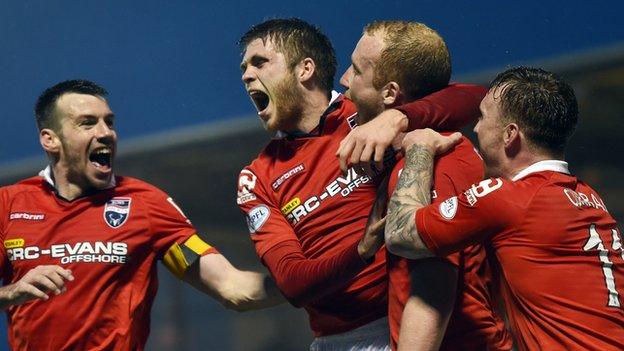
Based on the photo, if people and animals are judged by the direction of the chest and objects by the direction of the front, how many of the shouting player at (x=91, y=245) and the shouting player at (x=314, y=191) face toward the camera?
2

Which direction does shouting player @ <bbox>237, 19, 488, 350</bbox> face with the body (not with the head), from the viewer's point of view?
toward the camera

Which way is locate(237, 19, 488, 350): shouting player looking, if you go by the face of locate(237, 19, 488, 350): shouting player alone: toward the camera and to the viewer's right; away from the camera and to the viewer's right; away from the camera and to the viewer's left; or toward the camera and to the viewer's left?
toward the camera and to the viewer's left

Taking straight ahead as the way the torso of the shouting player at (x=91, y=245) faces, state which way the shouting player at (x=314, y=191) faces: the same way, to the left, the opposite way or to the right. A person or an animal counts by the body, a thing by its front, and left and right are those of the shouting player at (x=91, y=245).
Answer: the same way

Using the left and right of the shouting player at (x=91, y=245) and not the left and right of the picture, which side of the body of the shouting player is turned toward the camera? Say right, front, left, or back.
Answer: front

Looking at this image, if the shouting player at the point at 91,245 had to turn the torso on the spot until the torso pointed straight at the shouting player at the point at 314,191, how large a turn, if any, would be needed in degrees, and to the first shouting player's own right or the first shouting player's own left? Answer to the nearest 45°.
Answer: approximately 45° to the first shouting player's own left

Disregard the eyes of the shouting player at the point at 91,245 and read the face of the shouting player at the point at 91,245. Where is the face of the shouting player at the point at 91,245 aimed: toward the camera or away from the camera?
toward the camera
